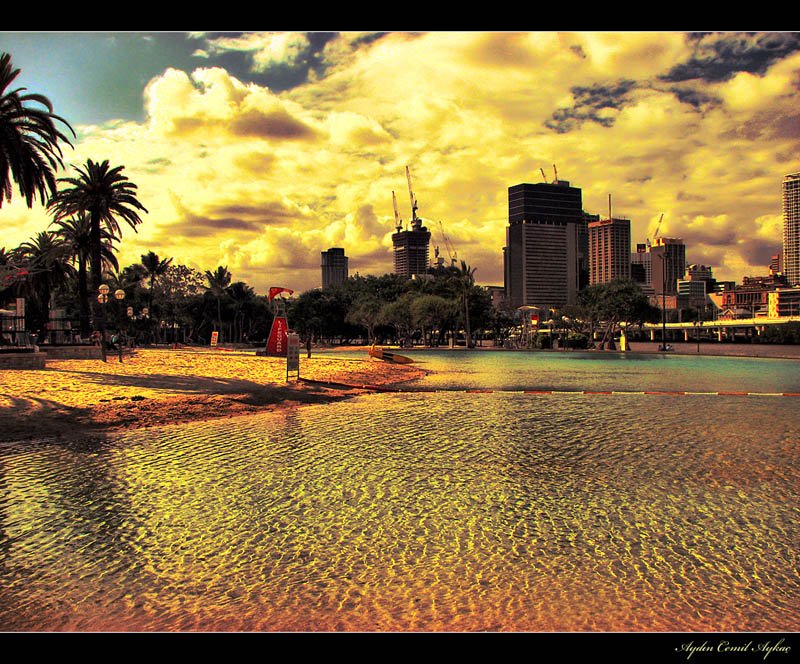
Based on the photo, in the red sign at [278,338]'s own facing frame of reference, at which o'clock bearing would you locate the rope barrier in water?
The rope barrier in water is roughly at 11 o'clock from the red sign.

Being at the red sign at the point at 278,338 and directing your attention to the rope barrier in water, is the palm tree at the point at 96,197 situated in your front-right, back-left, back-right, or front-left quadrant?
back-right

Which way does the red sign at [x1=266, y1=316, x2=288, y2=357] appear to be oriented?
toward the camera

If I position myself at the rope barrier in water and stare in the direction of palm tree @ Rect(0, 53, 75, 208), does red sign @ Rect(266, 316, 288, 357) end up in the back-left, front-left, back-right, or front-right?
front-right

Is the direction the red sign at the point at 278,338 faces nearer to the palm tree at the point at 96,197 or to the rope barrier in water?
the rope barrier in water

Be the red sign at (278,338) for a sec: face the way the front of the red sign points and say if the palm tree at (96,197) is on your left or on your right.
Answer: on your right

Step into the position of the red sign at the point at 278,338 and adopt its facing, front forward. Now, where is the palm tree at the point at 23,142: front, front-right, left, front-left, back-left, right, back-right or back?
front-right
